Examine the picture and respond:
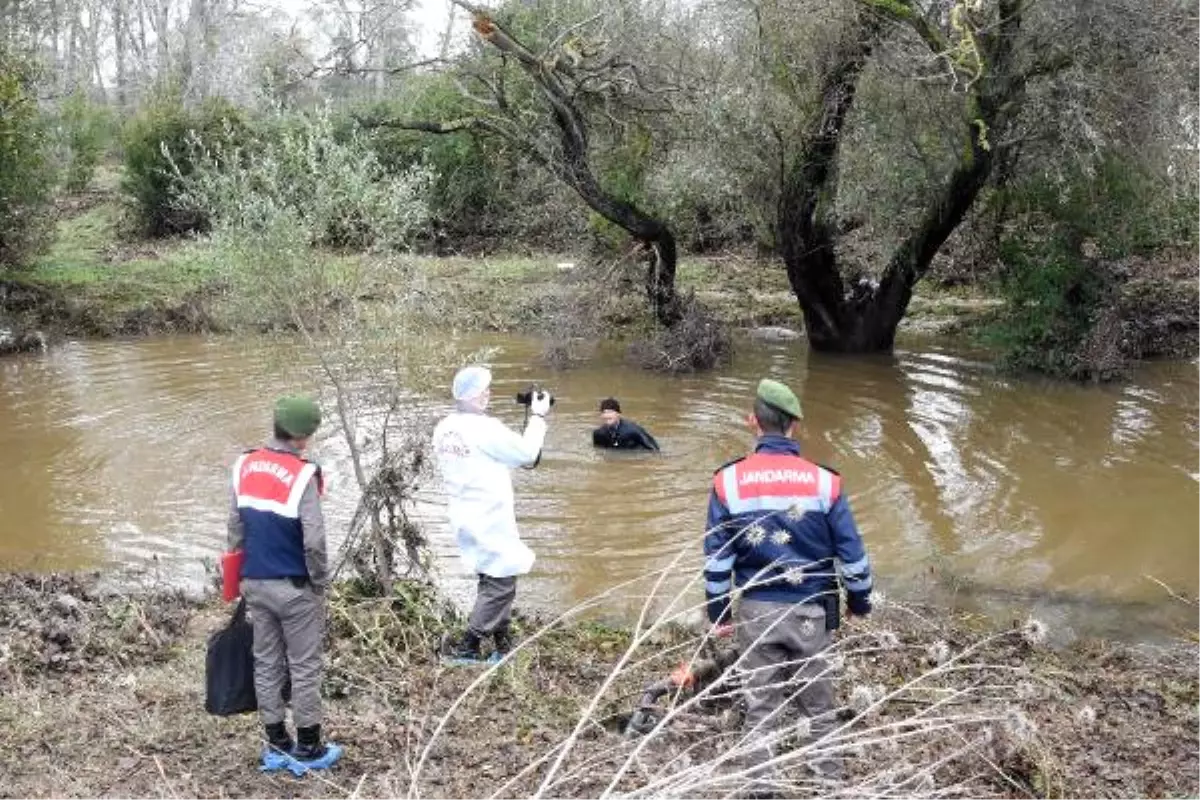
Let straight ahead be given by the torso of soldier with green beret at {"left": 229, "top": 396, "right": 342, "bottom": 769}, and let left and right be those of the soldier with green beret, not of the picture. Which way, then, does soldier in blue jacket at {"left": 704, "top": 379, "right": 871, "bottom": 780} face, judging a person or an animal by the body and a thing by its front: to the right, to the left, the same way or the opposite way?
the same way

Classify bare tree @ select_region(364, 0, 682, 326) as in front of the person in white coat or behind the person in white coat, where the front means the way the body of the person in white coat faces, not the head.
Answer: in front

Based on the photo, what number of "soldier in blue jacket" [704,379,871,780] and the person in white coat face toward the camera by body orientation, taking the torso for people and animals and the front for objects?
0

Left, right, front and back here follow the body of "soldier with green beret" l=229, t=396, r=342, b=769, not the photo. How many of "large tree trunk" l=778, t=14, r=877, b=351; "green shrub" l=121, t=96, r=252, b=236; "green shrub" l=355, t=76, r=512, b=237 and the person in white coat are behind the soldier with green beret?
0

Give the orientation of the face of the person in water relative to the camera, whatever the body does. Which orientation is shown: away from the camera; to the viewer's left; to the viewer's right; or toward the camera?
toward the camera

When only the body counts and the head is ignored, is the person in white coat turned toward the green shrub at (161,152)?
no

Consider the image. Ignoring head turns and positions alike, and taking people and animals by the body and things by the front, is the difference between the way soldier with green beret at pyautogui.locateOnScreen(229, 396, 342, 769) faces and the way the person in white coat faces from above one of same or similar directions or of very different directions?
same or similar directions

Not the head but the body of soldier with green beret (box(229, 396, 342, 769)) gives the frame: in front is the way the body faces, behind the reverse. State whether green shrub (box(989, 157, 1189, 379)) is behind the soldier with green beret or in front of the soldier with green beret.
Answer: in front

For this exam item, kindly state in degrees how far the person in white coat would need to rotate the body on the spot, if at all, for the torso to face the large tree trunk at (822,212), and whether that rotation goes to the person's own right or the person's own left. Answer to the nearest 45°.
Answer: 0° — they already face it

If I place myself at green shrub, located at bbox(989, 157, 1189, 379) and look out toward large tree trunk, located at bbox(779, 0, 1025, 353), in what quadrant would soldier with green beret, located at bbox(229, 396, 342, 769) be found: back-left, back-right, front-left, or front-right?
front-left

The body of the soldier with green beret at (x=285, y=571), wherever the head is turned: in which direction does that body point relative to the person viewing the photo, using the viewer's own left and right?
facing away from the viewer and to the right of the viewer

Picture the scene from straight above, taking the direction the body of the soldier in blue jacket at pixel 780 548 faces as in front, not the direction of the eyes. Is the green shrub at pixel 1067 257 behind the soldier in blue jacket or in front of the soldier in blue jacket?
in front

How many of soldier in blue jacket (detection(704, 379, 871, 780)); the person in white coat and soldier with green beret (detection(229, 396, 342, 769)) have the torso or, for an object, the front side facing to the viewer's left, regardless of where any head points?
0

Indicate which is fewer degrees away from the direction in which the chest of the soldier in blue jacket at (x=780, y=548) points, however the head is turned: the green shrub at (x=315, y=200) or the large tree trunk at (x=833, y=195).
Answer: the large tree trunk

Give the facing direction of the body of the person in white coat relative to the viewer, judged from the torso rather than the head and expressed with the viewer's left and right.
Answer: facing away from the viewer and to the right of the viewer

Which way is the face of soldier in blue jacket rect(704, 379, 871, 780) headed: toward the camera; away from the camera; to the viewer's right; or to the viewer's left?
away from the camera

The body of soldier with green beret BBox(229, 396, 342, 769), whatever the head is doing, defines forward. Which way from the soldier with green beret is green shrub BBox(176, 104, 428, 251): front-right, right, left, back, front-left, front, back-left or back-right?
front-left

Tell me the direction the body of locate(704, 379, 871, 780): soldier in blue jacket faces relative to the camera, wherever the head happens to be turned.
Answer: away from the camera

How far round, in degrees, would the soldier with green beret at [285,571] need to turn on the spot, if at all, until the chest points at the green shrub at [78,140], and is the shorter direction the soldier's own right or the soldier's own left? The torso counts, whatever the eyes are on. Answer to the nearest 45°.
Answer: approximately 45° to the soldier's own left
